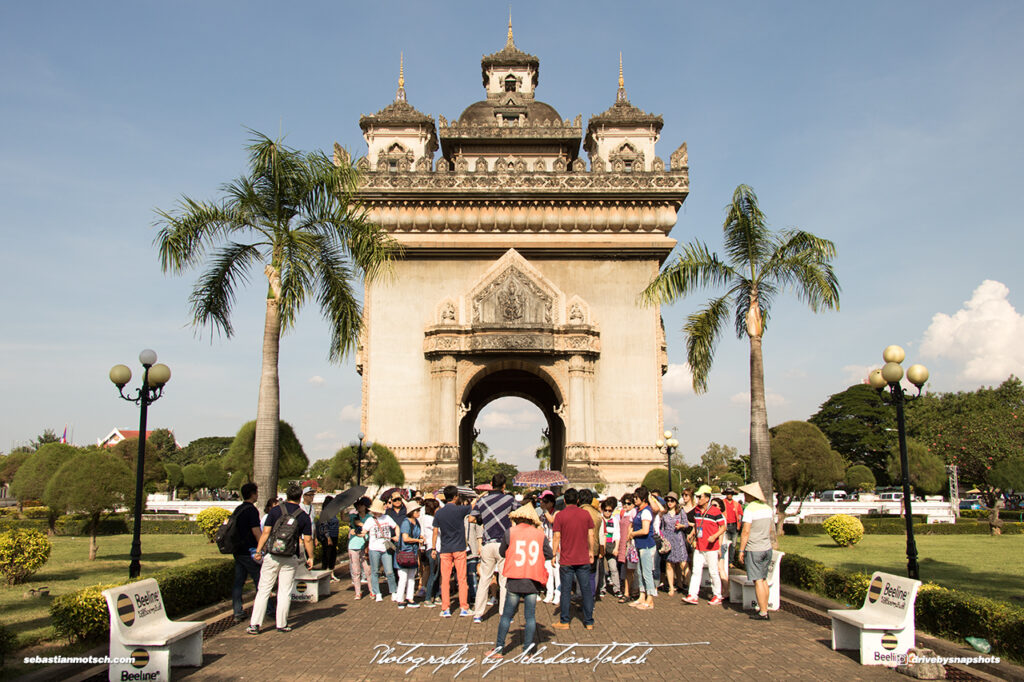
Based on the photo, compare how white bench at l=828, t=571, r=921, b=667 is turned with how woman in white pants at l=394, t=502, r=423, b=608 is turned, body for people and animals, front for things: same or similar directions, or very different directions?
very different directions

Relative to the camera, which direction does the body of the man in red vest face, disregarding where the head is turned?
away from the camera

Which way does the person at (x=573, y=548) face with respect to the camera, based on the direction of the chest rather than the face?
away from the camera

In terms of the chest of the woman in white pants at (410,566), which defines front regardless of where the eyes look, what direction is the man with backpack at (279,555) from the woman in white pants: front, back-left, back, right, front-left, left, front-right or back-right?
back-right

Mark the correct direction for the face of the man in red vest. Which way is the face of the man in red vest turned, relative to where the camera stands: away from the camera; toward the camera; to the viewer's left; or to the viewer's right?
away from the camera

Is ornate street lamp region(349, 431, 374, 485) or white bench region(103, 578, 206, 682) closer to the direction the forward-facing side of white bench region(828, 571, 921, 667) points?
the white bench

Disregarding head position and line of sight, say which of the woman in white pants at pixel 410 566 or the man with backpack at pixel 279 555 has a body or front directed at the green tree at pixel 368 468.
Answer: the man with backpack

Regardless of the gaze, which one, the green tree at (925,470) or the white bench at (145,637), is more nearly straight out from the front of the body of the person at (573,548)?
the green tree

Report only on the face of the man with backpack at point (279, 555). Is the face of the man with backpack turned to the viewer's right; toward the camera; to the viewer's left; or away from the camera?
away from the camera
